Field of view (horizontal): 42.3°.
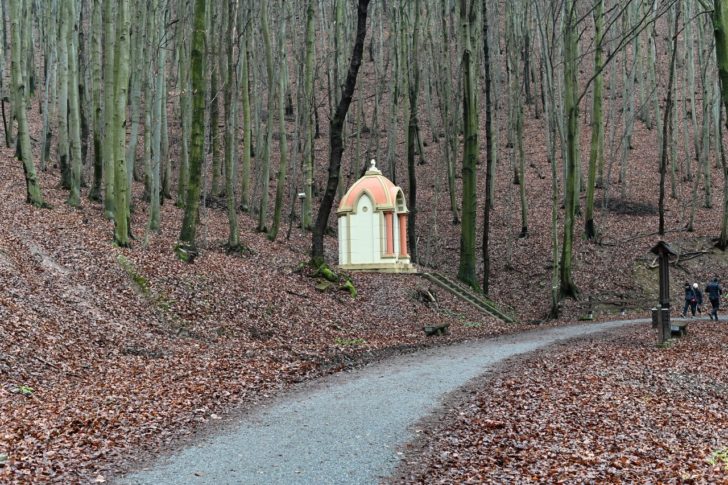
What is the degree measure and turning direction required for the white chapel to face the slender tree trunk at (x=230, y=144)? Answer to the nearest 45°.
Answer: approximately 90° to its right

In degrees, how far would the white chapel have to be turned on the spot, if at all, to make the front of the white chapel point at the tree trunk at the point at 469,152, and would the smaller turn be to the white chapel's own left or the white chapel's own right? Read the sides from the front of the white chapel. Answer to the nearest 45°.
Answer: approximately 45° to the white chapel's own left

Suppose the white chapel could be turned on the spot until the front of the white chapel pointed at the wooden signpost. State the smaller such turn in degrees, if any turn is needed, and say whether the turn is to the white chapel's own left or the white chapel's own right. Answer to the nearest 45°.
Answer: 0° — it already faces it

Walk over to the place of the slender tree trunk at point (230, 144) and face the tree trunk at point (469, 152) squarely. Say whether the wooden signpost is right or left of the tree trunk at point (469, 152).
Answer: right

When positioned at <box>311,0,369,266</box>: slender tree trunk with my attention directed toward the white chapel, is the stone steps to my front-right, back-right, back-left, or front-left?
front-right

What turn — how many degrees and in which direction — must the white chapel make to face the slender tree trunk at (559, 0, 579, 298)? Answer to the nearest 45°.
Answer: approximately 45° to its left

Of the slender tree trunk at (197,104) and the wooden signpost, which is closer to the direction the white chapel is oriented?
the wooden signpost

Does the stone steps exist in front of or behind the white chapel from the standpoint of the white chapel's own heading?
in front

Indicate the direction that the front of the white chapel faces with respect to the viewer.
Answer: facing the viewer and to the right of the viewer

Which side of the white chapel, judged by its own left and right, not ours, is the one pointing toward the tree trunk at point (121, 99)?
right

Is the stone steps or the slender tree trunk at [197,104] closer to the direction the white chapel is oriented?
the stone steps

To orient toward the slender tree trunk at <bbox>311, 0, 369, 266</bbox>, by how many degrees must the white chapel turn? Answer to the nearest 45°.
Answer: approximately 45° to its right

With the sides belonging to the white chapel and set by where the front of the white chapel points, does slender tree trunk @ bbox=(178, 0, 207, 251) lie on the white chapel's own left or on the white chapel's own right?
on the white chapel's own right
